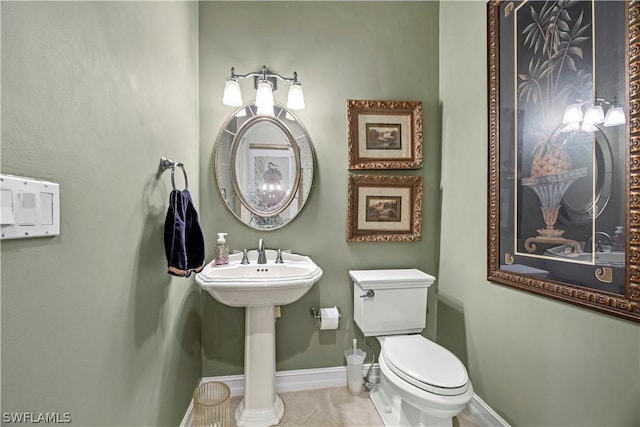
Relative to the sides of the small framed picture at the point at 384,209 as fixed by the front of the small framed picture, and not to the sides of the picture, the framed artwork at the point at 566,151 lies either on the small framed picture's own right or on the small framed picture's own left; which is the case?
on the small framed picture's own left

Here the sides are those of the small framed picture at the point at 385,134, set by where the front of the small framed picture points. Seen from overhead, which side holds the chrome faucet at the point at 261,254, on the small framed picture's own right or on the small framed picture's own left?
on the small framed picture's own right

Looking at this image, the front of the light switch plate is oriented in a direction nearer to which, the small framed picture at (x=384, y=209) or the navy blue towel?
the small framed picture

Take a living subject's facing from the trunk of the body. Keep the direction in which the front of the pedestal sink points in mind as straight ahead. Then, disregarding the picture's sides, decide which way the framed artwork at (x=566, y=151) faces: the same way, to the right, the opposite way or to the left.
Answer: to the right

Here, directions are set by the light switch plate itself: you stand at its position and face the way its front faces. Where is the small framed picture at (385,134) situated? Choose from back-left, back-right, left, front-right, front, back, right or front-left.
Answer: front-left

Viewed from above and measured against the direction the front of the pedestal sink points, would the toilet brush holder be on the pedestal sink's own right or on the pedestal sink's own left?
on the pedestal sink's own left

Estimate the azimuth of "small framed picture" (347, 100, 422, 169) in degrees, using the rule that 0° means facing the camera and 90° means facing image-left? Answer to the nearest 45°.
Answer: approximately 0°

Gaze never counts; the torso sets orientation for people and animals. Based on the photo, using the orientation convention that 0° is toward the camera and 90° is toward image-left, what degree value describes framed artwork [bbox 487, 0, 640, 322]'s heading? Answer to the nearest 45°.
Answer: approximately 45°

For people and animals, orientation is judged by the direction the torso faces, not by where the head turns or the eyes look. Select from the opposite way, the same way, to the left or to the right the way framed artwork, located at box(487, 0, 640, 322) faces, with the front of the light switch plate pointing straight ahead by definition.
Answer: the opposite way

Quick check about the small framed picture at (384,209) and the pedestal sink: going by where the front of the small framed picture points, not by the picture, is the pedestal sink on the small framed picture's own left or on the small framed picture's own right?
on the small framed picture's own right

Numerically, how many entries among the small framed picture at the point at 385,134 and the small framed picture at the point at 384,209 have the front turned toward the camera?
2
